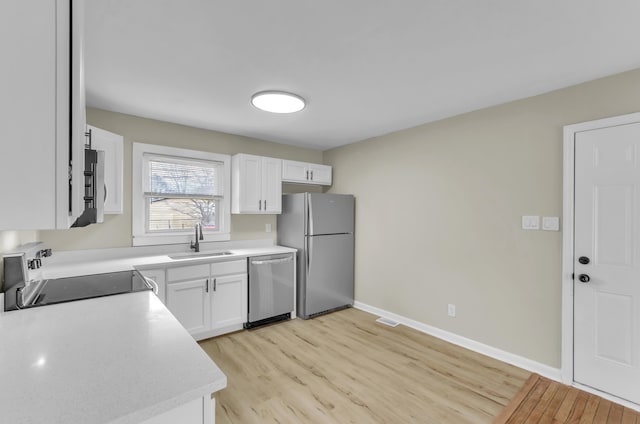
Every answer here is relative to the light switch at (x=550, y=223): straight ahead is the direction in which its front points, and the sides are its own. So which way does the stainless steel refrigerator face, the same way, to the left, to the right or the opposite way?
to the left

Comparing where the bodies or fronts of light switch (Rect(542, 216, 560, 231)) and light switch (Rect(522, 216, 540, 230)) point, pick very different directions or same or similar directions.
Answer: same or similar directions

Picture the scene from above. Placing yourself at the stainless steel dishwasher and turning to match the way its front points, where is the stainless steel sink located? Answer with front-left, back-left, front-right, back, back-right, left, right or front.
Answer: back-right

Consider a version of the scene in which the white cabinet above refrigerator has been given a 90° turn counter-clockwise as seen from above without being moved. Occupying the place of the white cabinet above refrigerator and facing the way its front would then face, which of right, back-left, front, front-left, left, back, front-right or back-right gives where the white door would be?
right

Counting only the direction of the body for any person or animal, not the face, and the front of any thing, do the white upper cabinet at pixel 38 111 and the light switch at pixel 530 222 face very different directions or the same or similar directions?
very different directions

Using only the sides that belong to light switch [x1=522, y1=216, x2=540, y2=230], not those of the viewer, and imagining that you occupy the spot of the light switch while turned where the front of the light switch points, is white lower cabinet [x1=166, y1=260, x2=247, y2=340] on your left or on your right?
on your right

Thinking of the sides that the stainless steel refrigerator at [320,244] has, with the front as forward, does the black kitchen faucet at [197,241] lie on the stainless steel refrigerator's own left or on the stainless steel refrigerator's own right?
on the stainless steel refrigerator's own right

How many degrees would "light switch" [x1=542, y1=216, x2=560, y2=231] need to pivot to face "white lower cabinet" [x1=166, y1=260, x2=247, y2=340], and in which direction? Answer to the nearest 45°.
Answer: approximately 45° to its right

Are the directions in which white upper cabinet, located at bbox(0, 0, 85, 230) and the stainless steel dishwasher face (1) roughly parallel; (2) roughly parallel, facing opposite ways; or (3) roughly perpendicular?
roughly perpendicular

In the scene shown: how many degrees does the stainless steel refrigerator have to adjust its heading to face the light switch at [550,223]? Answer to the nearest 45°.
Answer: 0° — it already faces it

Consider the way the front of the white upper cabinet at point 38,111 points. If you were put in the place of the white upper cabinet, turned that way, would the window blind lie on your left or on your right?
on your left

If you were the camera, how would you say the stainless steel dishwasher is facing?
facing the viewer and to the right of the viewer
